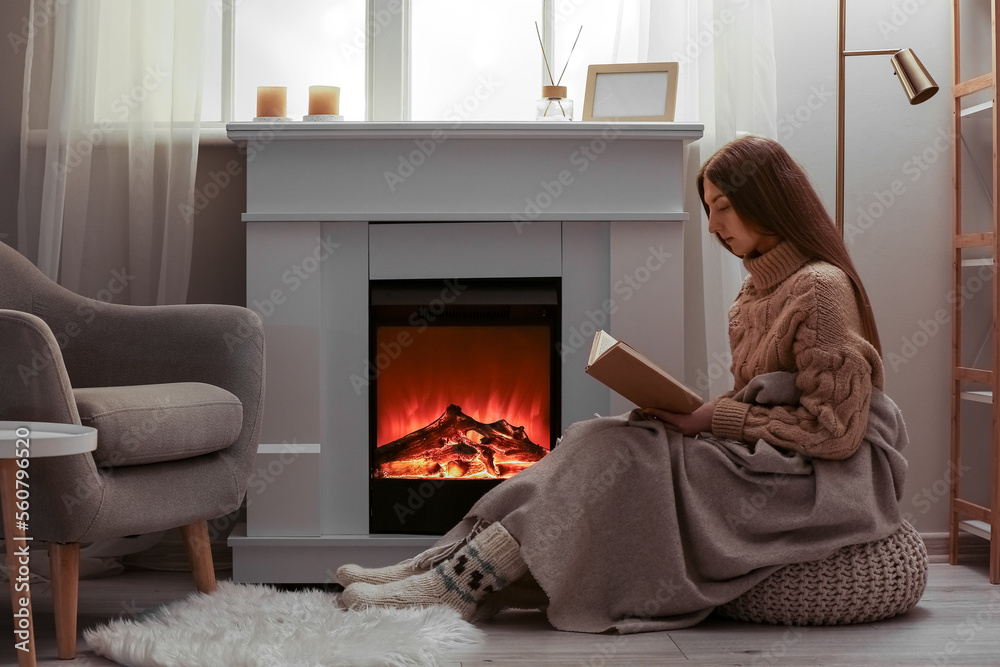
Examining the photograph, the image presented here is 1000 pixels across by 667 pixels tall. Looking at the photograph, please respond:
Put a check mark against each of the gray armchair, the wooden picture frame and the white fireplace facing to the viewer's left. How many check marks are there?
0

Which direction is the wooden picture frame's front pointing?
toward the camera

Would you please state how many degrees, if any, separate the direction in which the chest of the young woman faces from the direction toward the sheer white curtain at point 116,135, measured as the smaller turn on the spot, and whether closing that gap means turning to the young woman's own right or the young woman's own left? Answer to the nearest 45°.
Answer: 0° — they already face it

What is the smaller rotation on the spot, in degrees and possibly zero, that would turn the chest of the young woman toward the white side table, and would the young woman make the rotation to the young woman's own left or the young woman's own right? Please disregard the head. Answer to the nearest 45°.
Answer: approximately 45° to the young woman's own left

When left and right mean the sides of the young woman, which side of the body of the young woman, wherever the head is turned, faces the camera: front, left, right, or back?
left

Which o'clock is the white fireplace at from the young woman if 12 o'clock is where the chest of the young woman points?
The white fireplace is roughly at 1 o'clock from the young woman.

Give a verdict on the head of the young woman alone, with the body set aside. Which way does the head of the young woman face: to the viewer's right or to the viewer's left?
to the viewer's left

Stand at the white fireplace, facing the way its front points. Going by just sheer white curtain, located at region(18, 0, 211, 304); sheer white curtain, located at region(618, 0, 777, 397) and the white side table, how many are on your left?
1

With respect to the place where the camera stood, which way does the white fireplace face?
facing the viewer

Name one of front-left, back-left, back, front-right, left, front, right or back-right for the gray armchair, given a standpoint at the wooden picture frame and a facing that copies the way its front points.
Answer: front-right
